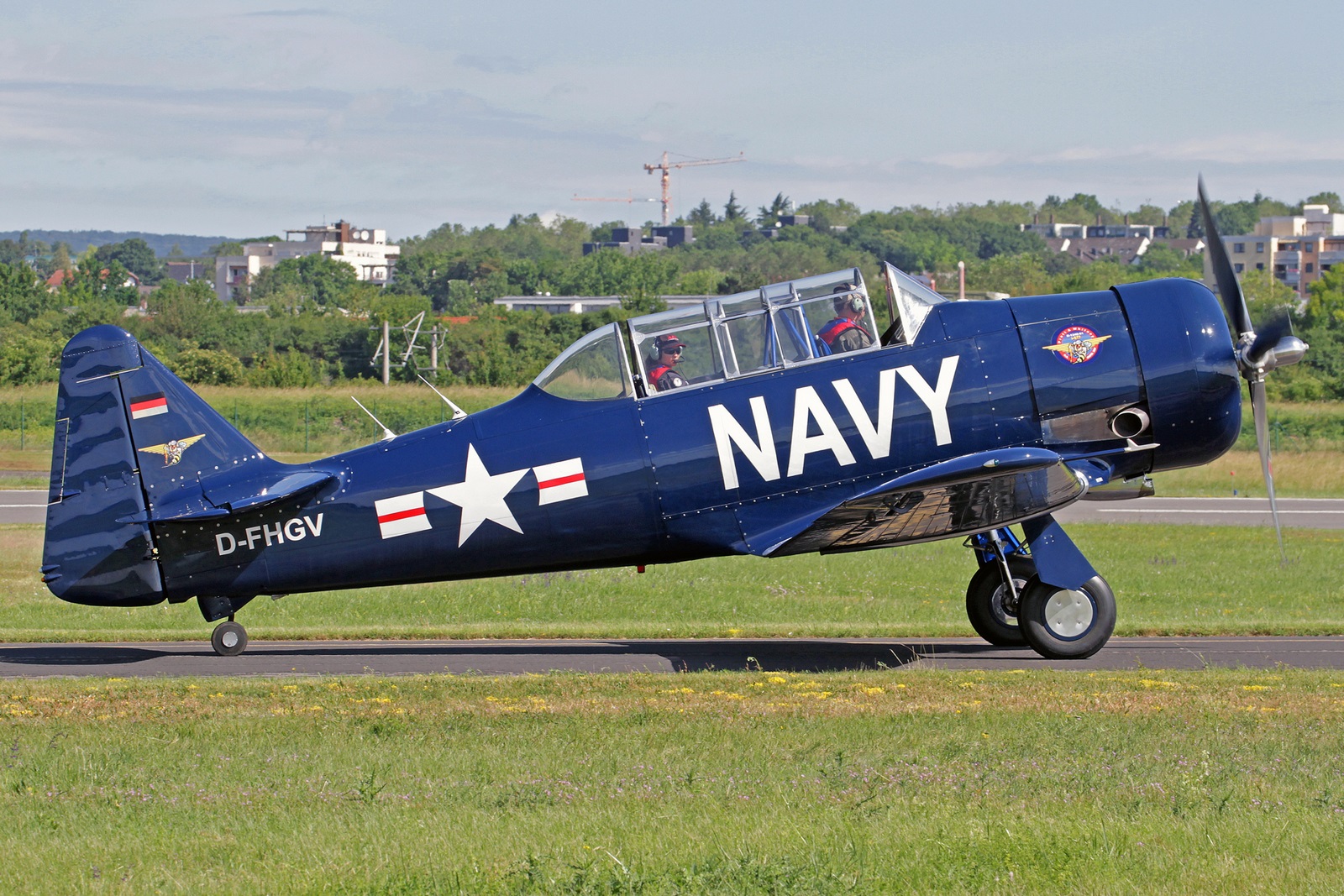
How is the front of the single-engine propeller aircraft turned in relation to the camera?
facing to the right of the viewer
